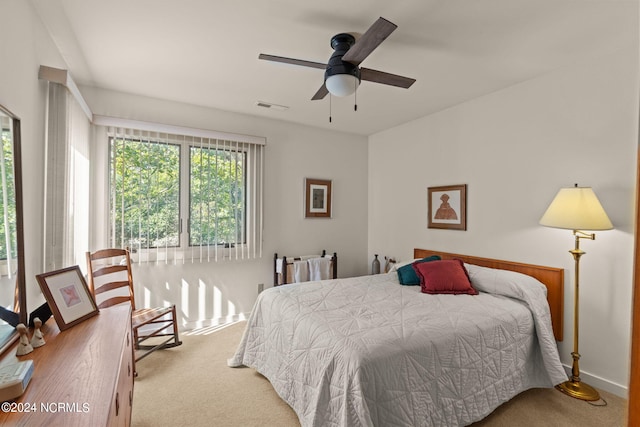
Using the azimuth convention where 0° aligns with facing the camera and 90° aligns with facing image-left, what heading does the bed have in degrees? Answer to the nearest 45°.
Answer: approximately 45°

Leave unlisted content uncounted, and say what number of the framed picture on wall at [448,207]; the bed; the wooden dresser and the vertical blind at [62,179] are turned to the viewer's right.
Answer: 2

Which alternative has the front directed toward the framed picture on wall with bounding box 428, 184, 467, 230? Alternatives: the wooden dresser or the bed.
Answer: the wooden dresser

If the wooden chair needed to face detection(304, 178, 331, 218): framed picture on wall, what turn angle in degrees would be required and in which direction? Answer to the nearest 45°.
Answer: approximately 45° to its left

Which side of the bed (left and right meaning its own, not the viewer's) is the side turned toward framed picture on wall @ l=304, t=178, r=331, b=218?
right

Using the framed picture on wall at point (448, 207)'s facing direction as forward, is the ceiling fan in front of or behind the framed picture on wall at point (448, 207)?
in front

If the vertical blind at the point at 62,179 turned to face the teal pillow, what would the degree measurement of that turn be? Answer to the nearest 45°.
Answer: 0° — it already faces it

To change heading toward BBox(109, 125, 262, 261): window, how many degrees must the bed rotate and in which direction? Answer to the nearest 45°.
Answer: approximately 45° to its right

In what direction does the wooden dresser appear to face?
to the viewer's right

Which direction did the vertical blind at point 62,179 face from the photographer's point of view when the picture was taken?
facing to the right of the viewer

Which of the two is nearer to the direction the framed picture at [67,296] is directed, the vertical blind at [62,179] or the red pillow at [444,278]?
the red pillow

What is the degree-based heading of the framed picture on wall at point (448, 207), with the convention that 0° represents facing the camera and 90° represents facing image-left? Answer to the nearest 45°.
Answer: approximately 45°
